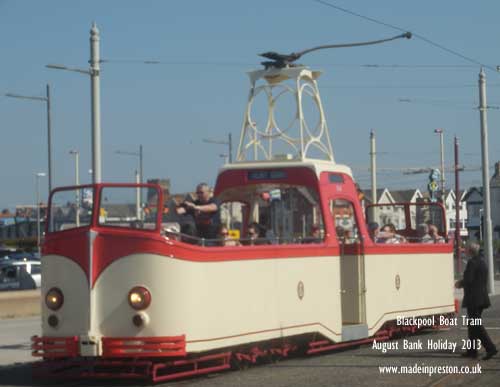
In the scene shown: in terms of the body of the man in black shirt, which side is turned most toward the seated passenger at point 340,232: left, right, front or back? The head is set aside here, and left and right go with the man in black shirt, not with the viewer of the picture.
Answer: back

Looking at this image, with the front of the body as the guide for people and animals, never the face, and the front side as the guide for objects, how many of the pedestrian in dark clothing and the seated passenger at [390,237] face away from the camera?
0

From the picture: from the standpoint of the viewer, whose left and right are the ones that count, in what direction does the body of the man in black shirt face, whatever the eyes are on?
facing the viewer and to the left of the viewer

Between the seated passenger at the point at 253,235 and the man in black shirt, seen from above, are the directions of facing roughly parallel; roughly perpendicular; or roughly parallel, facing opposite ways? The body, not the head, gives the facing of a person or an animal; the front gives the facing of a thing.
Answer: roughly parallel

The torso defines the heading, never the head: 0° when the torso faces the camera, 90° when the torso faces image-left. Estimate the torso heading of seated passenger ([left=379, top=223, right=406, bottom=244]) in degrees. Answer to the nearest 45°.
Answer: approximately 45°

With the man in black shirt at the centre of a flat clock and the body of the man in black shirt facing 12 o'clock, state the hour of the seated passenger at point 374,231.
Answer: The seated passenger is roughly at 6 o'clock from the man in black shirt.

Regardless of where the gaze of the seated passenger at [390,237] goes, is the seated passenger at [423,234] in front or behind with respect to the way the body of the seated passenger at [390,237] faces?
behind

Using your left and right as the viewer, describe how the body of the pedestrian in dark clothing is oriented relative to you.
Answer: facing to the left of the viewer

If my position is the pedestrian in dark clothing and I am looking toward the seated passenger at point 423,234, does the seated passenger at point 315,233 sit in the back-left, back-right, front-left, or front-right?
front-left

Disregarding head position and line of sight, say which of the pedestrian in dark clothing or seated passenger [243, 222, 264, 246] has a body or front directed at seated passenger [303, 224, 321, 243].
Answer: the pedestrian in dark clothing
